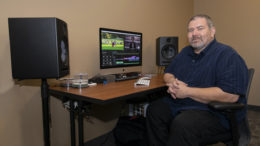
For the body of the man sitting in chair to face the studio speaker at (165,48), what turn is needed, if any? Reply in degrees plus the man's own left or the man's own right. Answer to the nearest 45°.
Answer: approximately 135° to the man's own right

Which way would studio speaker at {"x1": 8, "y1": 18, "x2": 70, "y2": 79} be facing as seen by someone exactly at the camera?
facing to the right of the viewer

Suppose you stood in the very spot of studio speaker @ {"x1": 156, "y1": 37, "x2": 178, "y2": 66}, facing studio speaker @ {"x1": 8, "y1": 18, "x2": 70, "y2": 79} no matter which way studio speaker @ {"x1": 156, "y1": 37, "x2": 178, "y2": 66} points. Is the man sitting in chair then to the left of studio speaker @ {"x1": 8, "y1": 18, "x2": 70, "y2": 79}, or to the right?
left

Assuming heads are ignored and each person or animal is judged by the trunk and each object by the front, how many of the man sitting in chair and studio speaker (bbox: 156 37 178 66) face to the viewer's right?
0

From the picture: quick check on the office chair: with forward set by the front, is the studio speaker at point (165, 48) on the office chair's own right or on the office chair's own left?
on the office chair's own right

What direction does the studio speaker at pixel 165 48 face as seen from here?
toward the camera

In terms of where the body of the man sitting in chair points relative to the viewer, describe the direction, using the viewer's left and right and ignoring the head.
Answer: facing the viewer and to the left of the viewer

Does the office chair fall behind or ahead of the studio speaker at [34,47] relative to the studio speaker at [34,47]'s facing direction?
ahead

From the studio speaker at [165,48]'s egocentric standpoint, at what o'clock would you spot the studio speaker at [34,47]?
the studio speaker at [34,47] is roughly at 1 o'clock from the studio speaker at [165,48].

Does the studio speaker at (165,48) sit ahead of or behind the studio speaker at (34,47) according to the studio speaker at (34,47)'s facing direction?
ahead
